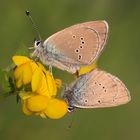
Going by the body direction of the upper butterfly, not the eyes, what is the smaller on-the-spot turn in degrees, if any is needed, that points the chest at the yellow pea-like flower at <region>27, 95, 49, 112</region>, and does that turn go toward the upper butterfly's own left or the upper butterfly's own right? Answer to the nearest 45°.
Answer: approximately 45° to the upper butterfly's own left

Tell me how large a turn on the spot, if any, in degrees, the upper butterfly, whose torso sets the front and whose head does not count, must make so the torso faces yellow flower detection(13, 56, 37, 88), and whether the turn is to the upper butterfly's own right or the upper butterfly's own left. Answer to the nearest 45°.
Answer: approximately 45° to the upper butterfly's own left

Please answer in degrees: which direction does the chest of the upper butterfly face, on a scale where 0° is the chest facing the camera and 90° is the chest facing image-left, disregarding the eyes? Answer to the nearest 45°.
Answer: approximately 90°
